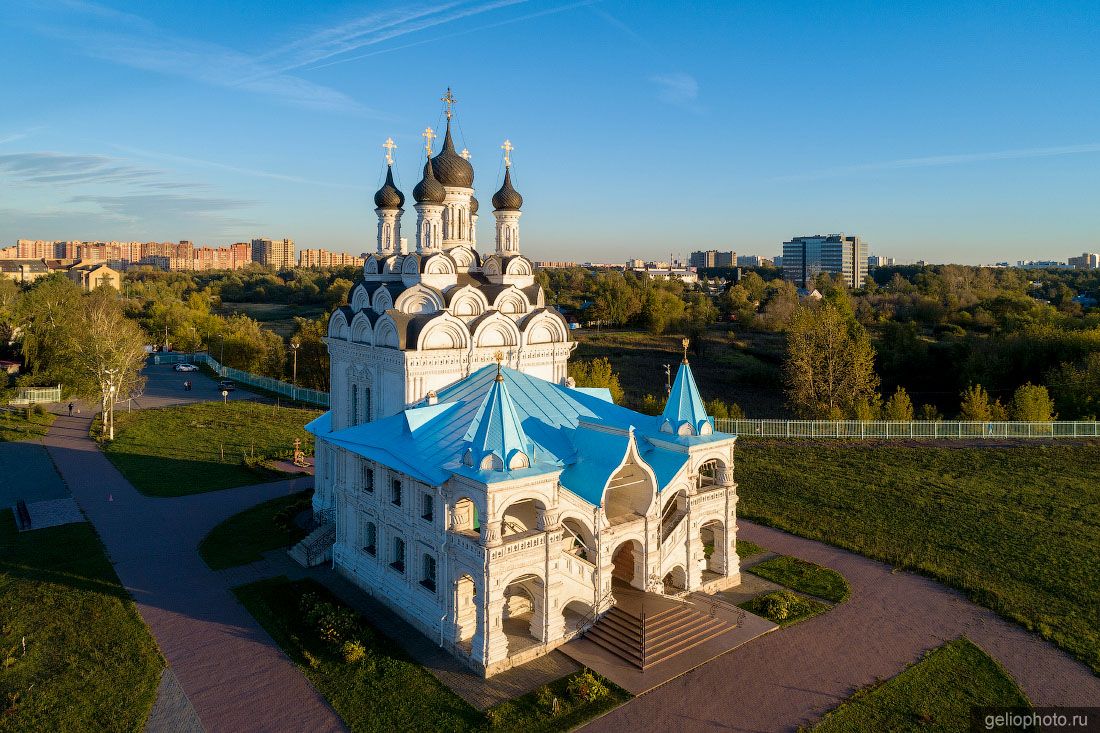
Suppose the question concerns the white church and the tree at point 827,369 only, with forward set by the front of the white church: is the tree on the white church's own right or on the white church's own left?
on the white church's own left

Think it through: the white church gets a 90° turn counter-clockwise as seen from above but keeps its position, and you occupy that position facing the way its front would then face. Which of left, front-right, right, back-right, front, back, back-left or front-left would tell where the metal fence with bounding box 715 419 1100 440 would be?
front

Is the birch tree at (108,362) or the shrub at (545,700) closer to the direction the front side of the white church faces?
the shrub

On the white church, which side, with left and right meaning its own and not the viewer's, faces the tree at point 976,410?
left

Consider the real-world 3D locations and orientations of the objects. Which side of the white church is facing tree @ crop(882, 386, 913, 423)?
left

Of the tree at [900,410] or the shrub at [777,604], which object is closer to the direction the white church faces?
the shrub

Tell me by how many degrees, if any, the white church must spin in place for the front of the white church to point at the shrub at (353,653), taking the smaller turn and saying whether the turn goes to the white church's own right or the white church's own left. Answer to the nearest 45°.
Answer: approximately 90° to the white church's own right

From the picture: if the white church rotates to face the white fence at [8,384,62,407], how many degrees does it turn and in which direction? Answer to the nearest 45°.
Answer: approximately 180°

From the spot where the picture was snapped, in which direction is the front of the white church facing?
facing the viewer and to the right of the viewer
